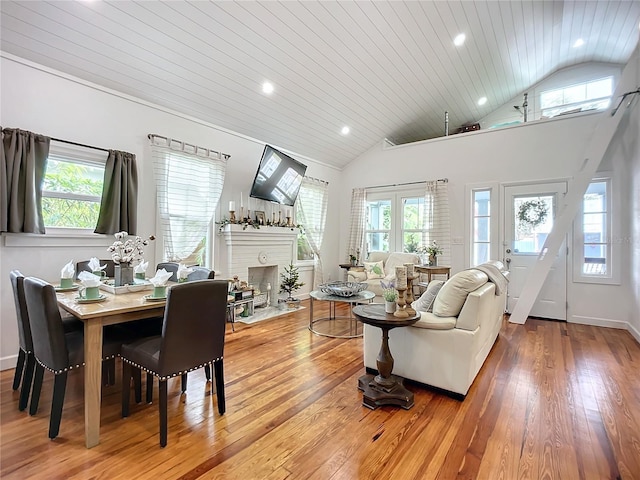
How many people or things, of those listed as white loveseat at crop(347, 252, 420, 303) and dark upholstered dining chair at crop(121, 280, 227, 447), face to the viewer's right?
0

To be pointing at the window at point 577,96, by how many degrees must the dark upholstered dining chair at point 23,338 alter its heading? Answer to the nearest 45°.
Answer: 0° — it already faces it

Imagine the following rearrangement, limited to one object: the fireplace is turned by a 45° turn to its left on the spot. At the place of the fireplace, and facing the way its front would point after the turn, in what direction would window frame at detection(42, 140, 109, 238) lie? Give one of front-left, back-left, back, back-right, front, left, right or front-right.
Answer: back-right

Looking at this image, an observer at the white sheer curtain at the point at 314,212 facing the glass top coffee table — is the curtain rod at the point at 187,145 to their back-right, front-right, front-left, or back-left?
front-right

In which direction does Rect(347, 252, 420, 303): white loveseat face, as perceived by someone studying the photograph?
facing the viewer and to the left of the viewer

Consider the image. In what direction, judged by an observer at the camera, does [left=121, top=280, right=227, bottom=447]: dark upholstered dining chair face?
facing away from the viewer and to the left of the viewer

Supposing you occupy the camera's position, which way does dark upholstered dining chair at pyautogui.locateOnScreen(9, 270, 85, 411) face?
facing to the right of the viewer

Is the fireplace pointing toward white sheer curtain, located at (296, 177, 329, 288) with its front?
no

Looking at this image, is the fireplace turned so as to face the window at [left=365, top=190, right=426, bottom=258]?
no

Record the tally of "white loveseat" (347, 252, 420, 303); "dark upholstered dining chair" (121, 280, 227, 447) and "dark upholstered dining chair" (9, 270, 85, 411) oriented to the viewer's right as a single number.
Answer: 1

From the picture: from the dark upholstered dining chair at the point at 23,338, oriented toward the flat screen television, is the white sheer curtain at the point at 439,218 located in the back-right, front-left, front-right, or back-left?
front-right

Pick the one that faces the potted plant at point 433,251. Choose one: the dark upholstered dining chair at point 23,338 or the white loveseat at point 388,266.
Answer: the dark upholstered dining chair

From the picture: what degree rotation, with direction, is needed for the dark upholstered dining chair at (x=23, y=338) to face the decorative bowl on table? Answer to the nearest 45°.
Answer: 0° — it already faces it

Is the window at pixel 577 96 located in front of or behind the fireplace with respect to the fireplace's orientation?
in front

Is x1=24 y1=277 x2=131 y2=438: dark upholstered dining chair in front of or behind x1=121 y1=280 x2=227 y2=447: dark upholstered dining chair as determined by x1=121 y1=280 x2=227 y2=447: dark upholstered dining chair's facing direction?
in front

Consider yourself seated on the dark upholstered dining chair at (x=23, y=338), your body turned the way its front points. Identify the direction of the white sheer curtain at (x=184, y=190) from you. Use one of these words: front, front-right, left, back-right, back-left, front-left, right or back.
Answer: front-left

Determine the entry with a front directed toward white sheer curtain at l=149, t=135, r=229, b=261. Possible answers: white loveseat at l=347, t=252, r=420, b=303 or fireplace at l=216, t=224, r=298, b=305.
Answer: the white loveseat

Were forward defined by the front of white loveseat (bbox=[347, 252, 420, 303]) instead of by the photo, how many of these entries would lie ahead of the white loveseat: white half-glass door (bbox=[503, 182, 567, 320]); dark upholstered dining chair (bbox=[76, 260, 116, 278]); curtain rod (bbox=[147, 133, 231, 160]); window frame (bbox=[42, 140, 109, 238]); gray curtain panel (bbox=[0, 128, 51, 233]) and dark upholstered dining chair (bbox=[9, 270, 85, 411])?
5

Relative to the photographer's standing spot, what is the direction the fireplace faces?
facing the viewer and to the right of the viewer
